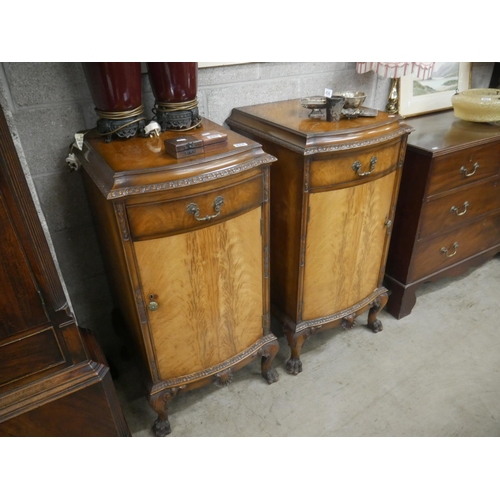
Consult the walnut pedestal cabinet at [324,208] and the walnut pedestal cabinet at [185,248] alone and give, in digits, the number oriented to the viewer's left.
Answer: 0

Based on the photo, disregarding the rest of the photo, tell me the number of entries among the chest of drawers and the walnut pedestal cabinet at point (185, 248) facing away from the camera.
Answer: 0

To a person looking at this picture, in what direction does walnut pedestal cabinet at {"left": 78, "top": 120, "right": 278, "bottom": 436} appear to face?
facing the viewer and to the right of the viewer

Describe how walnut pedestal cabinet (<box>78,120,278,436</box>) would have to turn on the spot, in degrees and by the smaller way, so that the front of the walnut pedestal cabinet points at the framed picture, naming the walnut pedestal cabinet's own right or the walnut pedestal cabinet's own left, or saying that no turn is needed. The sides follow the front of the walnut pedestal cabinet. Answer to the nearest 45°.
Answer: approximately 90° to the walnut pedestal cabinet's own left

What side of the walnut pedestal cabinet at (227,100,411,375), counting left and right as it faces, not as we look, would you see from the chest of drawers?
left

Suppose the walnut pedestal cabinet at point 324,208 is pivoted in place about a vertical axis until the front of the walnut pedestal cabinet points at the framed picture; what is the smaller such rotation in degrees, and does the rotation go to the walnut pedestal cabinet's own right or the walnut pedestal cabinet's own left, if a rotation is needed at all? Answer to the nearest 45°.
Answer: approximately 90° to the walnut pedestal cabinet's own left

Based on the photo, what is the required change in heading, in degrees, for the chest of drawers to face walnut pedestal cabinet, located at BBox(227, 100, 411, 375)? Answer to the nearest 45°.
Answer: approximately 90° to its right

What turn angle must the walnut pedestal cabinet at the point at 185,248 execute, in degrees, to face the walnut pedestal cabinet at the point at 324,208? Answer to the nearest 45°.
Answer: approximately 45° to its left
